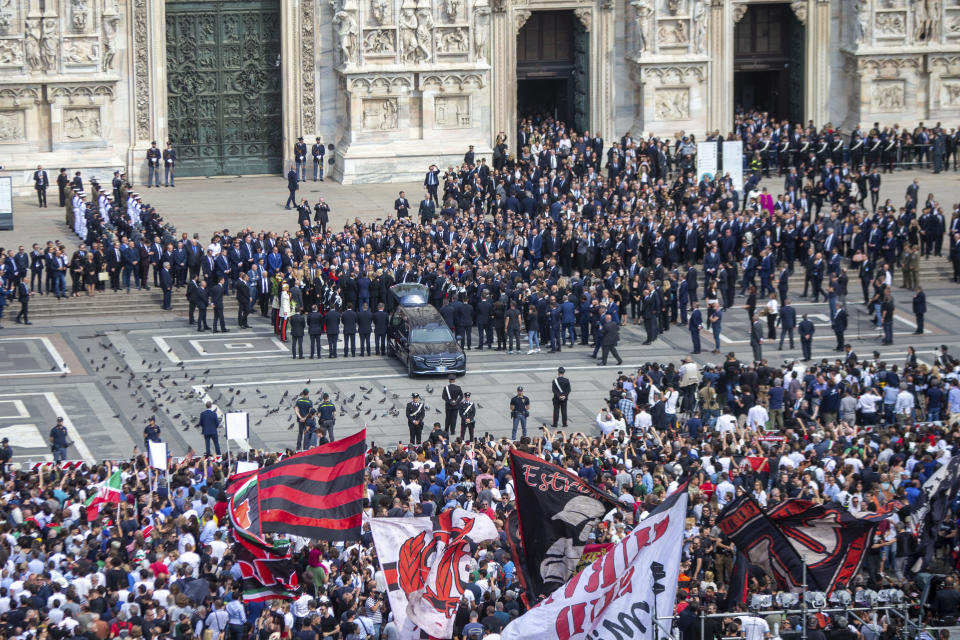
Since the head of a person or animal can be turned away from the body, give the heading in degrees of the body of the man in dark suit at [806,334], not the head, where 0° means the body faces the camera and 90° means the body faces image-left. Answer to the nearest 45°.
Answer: approximately 180°

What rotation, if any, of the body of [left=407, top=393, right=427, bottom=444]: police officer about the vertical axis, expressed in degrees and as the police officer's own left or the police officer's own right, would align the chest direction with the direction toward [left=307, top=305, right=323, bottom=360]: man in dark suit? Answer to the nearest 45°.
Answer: approximately 180°

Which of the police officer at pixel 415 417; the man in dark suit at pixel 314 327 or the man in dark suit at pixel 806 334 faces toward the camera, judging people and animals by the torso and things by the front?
the police officer

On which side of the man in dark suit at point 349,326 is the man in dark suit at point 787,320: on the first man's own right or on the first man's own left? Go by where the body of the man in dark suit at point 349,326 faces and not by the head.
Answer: on the first man's own right

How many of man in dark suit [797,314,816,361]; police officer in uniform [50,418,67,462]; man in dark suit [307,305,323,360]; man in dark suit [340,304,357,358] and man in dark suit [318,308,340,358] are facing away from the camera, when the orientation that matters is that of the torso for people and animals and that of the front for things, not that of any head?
4

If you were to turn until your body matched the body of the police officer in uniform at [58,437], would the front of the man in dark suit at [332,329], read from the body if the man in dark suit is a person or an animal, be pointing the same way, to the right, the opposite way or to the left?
the opposite way

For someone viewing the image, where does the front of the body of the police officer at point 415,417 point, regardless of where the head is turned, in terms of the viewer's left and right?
facing the viewer

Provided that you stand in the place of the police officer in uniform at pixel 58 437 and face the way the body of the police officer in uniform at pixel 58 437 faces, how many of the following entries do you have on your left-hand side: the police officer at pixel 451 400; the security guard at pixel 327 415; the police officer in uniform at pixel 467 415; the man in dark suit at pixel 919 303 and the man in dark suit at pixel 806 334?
5

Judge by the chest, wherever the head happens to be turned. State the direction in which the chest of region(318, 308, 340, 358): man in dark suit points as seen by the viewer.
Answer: away from the camera

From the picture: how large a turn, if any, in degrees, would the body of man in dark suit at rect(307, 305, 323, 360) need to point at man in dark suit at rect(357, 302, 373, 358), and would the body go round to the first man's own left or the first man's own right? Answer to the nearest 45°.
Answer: approximately 90° to the first man's own right

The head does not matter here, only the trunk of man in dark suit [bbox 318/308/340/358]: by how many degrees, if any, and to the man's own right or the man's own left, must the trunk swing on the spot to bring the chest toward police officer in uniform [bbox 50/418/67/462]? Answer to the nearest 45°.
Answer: approximately 135° to the man's own left

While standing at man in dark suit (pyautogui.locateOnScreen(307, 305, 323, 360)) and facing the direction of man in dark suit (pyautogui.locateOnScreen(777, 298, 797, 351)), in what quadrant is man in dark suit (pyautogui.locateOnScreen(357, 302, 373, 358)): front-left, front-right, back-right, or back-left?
front-left
